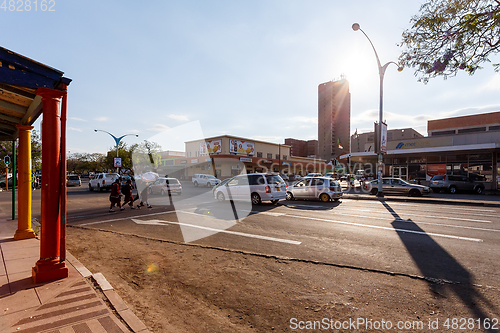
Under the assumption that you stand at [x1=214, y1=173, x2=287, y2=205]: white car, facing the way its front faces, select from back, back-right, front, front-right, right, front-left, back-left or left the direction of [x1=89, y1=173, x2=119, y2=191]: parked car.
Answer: front

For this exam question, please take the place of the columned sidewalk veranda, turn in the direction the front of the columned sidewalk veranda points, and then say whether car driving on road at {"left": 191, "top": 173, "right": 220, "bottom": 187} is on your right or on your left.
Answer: on your left

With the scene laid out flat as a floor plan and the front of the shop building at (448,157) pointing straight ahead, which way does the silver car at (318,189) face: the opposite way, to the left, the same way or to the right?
to the right

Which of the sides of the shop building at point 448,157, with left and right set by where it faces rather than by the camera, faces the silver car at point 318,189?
front

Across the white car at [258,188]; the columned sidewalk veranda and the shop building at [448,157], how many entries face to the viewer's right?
1

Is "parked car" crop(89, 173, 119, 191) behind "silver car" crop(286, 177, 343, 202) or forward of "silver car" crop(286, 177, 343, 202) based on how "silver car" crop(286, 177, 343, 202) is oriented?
forward

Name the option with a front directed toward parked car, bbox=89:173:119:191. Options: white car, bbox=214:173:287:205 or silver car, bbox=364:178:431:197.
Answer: the white car

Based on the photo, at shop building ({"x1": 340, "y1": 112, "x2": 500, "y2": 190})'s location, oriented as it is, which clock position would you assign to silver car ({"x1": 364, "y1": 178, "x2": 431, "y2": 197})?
The silver car is roughly at 11 o'clock from the shop building.

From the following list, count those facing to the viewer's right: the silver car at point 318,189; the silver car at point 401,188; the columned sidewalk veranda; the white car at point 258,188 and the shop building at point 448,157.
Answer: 2

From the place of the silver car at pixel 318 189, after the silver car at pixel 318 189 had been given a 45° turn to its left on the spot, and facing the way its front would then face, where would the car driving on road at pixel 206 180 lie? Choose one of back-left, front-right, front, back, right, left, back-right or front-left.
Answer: front-right

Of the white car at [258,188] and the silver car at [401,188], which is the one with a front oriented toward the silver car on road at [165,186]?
the white car

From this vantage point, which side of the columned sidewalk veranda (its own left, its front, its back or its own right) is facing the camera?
right

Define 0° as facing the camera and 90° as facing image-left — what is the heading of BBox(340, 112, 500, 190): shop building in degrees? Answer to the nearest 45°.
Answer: approximately 45°

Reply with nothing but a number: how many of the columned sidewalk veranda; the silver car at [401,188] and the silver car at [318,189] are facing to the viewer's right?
2

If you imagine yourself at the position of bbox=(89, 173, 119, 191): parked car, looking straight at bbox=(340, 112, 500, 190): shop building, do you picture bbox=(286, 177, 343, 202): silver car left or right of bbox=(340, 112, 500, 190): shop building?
right
